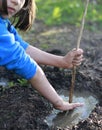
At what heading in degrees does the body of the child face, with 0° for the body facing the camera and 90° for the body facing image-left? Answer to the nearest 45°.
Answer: approximately 315°
